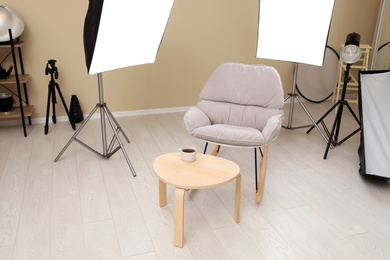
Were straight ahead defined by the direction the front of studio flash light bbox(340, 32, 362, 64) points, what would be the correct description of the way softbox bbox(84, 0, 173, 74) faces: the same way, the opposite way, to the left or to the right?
to the left

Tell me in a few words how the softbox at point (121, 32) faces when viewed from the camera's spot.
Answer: facing the viewer and to the right of the viewer

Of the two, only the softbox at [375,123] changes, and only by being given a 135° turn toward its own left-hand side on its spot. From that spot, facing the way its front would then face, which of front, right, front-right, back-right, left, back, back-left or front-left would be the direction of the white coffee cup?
back-right

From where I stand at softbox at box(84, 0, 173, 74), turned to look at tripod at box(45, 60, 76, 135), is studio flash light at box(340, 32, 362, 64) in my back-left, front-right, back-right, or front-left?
back-right

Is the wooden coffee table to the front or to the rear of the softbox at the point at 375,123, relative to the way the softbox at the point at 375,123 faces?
to the front

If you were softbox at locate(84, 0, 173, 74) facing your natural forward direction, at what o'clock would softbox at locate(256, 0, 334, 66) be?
softbox at locate(256, 0, 334, 66) is roughly at 10 o'clock from softbox at locate(84, 0, 173, 74).

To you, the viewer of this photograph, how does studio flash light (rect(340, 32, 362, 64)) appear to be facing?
facing the viewer

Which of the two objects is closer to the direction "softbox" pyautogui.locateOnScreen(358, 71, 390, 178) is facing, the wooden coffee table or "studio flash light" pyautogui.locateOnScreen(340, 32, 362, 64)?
the wooden coffee table

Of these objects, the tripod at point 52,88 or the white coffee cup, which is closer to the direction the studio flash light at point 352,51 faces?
the white coffee cup

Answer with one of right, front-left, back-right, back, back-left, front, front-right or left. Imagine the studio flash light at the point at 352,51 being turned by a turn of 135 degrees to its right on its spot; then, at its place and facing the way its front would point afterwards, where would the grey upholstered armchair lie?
left

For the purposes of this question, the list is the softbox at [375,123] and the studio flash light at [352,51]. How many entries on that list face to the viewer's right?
0

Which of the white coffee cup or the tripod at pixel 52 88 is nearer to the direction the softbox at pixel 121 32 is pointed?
the white coffee cup

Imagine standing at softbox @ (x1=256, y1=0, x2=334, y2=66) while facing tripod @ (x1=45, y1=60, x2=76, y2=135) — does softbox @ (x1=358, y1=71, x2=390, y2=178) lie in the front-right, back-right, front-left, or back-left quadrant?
back-left

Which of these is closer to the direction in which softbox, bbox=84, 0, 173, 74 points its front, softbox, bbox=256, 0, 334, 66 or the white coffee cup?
the white coffee cup

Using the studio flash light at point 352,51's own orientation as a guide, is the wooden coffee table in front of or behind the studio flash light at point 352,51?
in front

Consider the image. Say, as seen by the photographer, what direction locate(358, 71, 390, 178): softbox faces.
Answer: facing the viewer and to the left of the viewer

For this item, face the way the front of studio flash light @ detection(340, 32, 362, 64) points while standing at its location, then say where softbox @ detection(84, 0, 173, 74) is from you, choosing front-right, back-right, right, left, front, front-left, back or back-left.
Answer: front-right
